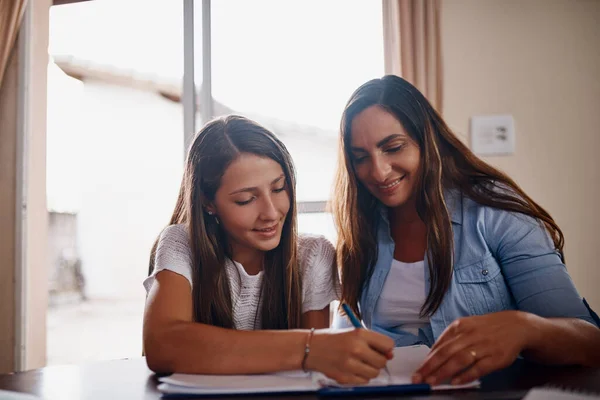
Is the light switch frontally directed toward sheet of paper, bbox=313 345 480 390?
yes

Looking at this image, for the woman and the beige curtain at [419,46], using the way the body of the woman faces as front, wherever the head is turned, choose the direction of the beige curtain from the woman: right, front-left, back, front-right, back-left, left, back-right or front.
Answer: back-right

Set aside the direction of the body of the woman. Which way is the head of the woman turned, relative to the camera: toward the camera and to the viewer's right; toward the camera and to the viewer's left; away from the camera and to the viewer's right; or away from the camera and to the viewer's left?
toward the camera and to the viewer's left

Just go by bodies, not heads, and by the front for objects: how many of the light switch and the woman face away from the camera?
0

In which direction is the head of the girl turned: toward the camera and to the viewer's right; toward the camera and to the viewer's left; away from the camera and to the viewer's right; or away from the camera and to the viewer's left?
toward the camera and to the viewer's right

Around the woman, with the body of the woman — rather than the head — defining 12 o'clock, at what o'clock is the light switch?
The light switch is roughly at 5 o'clock from the woman.

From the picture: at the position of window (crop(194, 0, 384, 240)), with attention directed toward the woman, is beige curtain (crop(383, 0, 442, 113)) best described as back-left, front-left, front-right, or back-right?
front-left

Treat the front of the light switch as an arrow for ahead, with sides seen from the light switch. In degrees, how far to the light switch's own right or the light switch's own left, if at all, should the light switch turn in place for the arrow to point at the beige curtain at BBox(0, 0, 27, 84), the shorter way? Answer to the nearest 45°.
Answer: approximately 90° to the light switch's own right

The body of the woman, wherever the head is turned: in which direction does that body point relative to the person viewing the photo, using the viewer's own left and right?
facing the viewer and to the left of the viewer

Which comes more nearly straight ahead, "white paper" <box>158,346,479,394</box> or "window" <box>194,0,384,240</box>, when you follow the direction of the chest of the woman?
the white paper

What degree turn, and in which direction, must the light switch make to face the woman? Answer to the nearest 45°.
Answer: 0° — it already faces them

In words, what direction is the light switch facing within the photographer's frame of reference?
facing the viewer

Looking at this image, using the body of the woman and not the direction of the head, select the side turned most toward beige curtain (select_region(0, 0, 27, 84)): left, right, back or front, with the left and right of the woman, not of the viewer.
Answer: right
